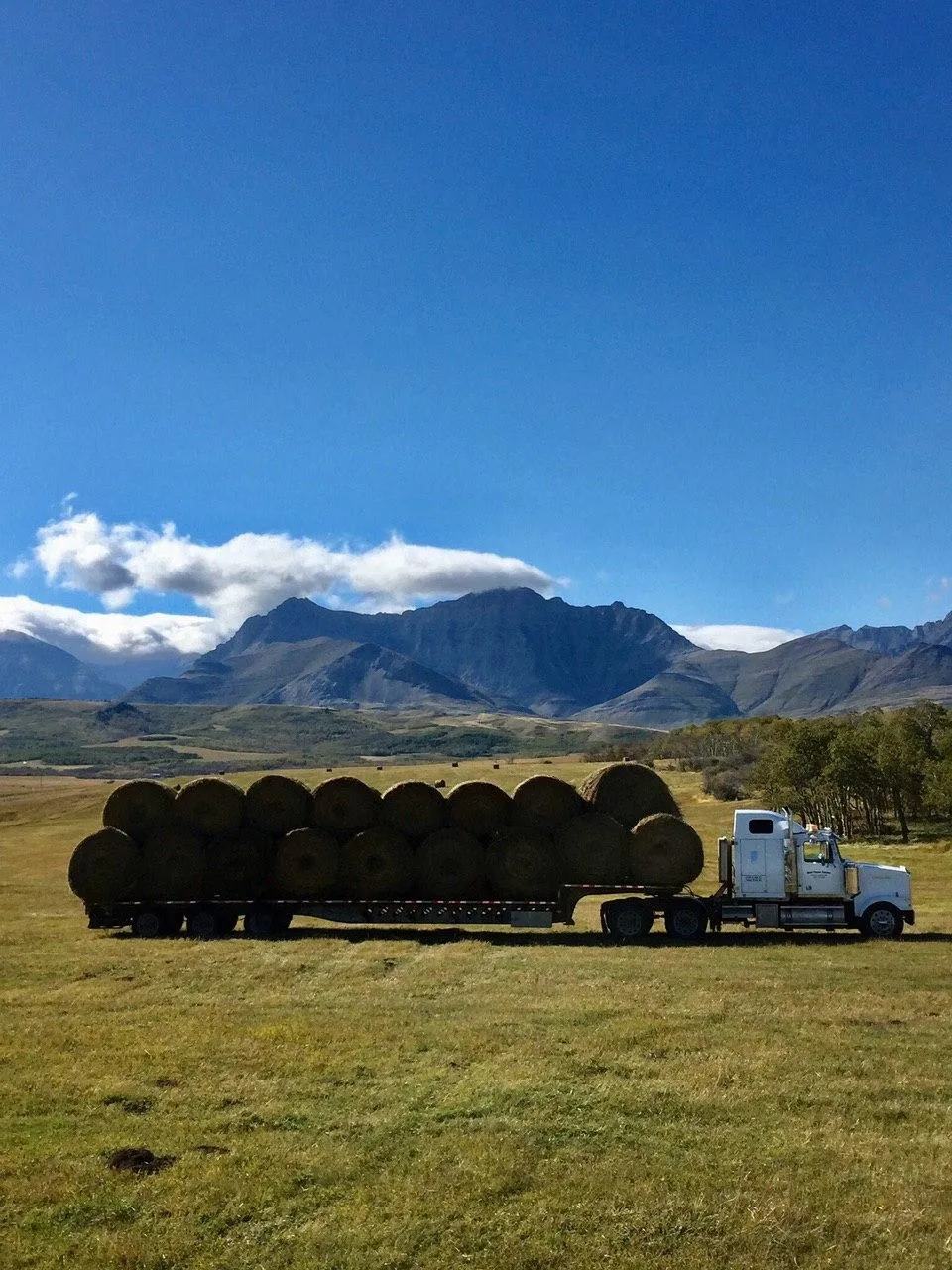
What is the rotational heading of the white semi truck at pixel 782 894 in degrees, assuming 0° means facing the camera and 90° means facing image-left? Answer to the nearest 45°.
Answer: approximately 270°

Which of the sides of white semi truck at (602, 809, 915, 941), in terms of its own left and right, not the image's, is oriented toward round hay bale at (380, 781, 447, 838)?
back

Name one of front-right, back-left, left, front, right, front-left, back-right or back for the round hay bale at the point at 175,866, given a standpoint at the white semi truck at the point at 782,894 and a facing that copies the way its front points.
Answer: back

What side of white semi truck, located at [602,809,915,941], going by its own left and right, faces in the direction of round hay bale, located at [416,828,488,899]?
back

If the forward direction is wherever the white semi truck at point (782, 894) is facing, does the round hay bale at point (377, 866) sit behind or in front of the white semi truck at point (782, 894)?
behind

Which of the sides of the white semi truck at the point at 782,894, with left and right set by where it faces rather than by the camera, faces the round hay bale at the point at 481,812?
back

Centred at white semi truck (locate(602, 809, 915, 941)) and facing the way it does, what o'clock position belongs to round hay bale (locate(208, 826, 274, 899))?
The round hay bale is roughly at 6 o'clock from the white semi truck.

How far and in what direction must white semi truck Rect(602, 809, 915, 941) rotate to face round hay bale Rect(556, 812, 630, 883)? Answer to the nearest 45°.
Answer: approximately 180°

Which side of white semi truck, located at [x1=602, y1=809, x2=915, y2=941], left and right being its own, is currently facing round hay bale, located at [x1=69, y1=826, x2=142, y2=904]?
back

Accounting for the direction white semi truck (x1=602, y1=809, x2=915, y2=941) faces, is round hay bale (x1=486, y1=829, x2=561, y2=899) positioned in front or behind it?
behind
